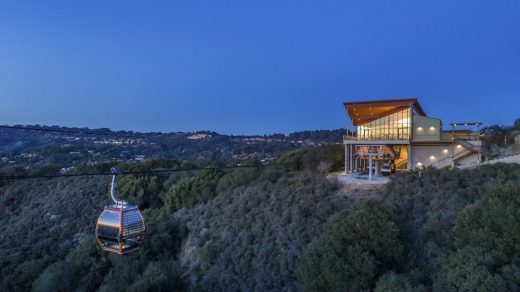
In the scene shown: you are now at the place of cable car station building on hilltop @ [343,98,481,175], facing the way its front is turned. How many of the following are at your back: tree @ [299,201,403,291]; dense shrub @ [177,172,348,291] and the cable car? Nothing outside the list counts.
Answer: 0

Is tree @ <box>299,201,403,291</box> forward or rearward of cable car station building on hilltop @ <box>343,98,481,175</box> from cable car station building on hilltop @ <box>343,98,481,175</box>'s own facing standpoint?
forward

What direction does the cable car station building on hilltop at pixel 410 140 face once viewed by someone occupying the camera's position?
facing the viewer and to the left of the viewer

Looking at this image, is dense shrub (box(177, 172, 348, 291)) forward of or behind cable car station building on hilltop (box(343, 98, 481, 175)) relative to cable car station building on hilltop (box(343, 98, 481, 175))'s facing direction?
forward

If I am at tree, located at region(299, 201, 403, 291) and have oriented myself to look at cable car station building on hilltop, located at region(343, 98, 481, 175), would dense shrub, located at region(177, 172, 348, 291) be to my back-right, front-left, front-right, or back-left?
front-left

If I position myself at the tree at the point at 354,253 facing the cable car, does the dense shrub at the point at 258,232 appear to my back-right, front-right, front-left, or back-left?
front-right
